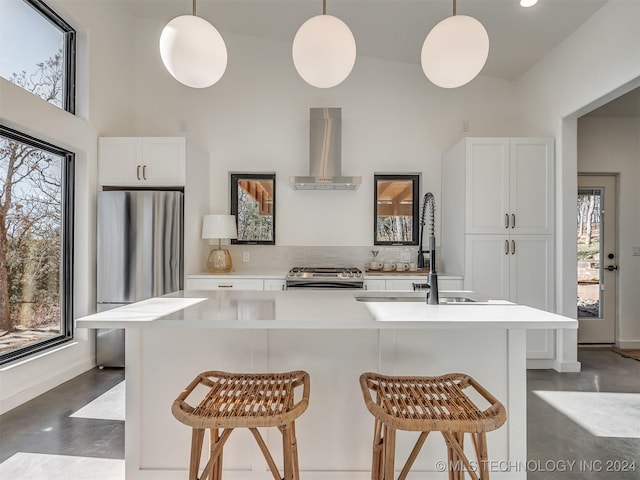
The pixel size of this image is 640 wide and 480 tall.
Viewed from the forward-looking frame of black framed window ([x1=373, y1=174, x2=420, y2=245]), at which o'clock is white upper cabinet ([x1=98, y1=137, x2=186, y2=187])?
The white upper cabinet is roughly at 2 o'clock from the black framed window.

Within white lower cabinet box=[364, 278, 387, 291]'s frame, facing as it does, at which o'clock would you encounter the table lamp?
The table lamp is roughly at 3 o'clock from the white lower cabinet.

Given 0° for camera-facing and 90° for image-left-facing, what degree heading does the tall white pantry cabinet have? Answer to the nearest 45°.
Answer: approximately 0°

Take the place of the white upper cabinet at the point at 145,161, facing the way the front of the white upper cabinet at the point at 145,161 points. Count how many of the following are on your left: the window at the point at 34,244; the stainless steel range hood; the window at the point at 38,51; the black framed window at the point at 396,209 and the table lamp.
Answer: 3

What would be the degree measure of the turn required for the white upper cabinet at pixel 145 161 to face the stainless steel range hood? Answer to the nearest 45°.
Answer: approximately 90° to its left
